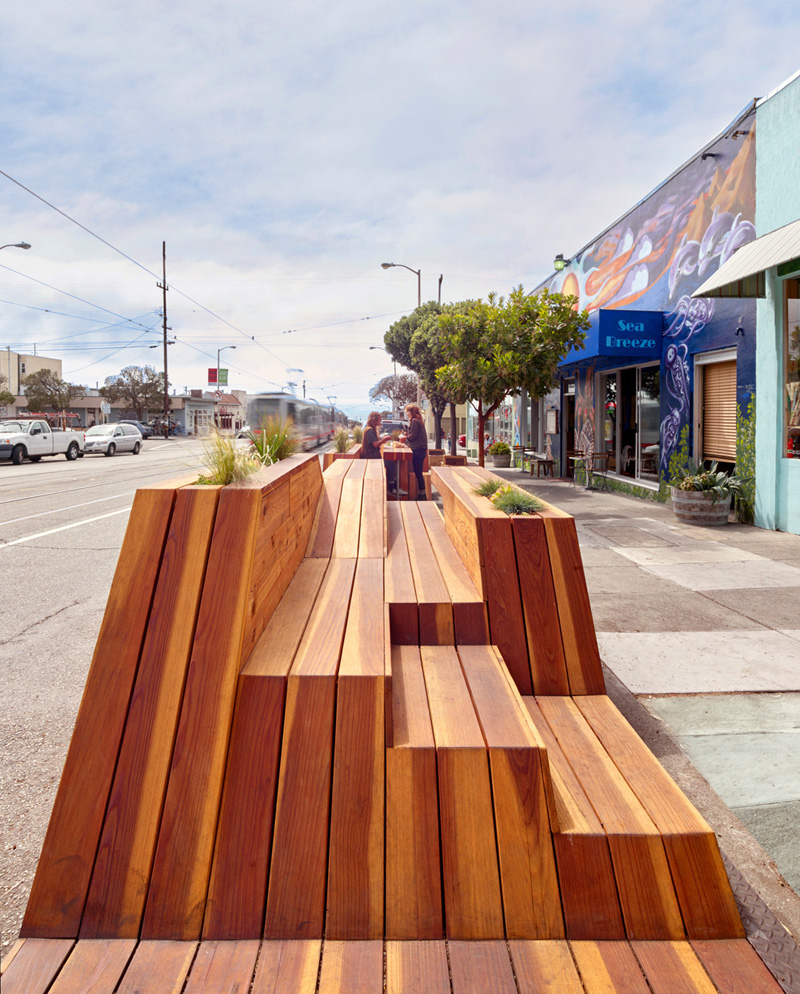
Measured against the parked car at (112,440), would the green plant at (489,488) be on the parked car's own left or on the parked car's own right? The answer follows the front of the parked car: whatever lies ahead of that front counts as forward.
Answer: on the parked car's own left

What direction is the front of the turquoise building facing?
to the viewer's left

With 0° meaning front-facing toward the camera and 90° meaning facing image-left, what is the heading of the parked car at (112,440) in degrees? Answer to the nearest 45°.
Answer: approximately 45°

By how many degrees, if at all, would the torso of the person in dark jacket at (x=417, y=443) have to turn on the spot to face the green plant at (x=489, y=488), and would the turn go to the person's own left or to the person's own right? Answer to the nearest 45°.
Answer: approximately 90° to the person's own left

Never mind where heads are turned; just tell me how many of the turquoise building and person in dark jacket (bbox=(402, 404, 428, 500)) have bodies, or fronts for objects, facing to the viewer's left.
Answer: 2

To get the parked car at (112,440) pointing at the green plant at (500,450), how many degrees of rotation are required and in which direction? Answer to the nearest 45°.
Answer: approximately 90° to its left

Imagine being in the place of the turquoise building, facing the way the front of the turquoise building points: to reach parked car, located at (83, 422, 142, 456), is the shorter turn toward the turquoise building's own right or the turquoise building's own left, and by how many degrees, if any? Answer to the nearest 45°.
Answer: approximately 45° to the turquoise building's own right

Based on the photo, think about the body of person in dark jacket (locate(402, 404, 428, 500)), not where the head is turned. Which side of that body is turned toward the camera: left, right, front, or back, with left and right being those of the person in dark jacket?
left
